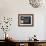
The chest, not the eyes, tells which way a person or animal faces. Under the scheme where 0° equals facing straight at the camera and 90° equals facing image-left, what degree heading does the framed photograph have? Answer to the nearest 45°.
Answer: approximately 0°
